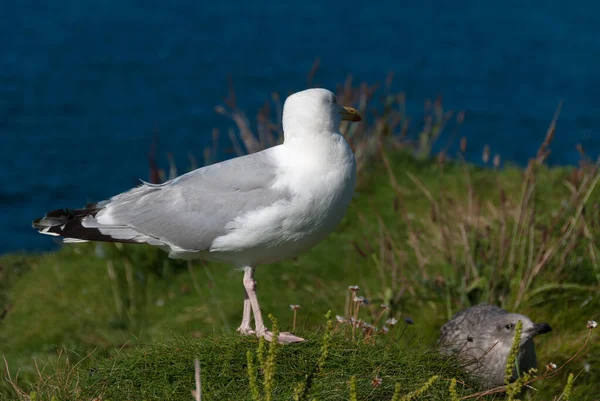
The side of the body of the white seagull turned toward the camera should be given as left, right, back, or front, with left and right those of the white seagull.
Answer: right

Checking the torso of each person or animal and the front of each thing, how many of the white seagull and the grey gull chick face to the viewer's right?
2

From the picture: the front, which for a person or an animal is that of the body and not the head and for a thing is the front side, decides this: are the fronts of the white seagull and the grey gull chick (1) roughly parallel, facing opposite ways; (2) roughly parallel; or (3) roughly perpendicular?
roughly parallel

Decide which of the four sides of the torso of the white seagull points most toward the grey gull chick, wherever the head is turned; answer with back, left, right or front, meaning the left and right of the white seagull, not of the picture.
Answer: front

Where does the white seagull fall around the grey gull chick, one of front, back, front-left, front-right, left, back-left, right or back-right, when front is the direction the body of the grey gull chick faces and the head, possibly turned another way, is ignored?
back

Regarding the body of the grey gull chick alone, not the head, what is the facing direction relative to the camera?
to the viewer's right
